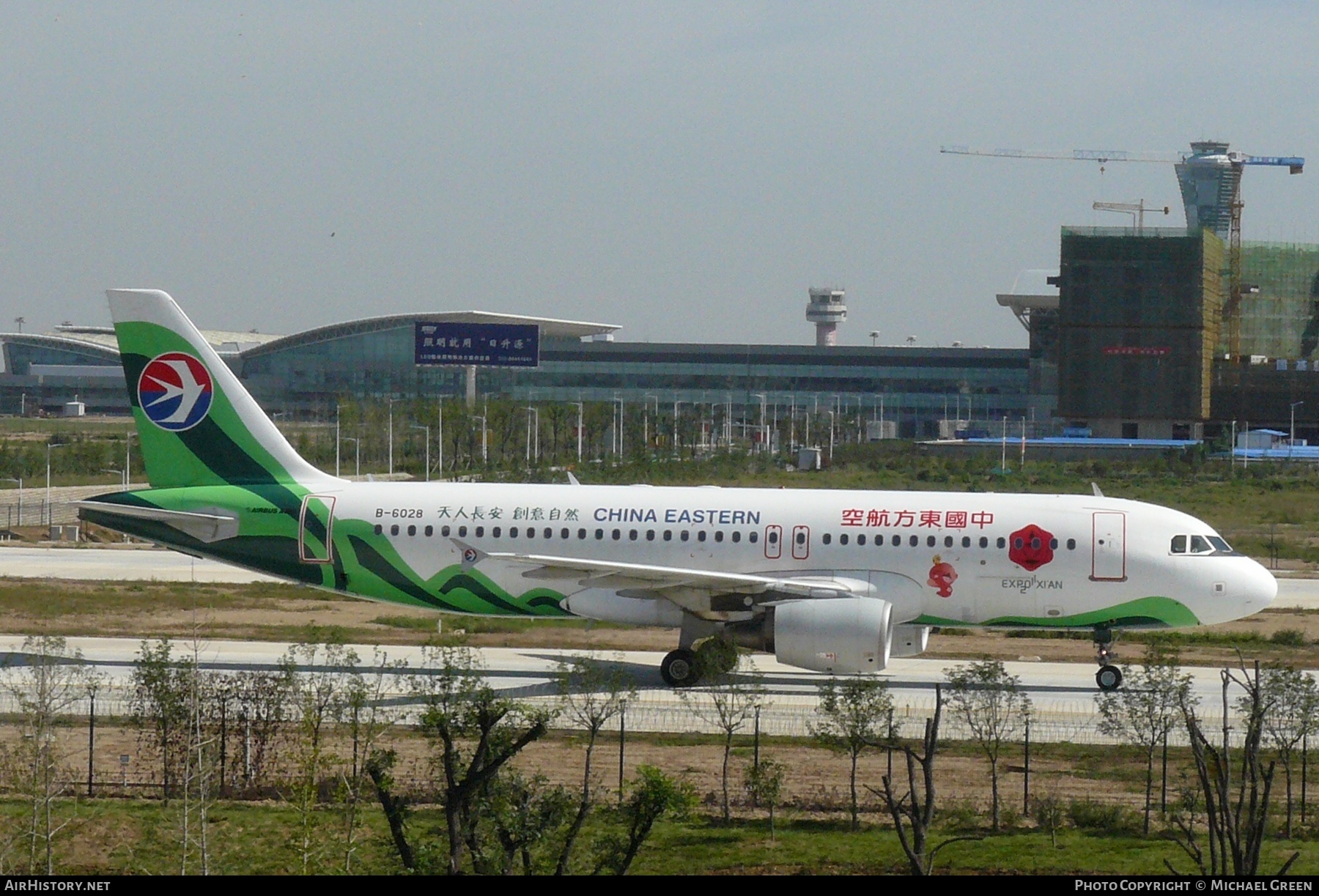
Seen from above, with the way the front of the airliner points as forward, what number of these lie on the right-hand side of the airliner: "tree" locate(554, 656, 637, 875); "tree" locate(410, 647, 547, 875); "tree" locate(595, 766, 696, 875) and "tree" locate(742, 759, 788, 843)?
4

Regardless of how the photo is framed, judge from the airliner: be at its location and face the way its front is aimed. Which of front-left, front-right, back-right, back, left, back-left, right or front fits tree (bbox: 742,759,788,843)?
right

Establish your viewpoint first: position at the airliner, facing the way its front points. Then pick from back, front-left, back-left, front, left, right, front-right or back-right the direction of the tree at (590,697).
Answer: right

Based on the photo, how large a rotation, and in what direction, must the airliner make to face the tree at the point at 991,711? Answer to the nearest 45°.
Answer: approximately 45° to its right

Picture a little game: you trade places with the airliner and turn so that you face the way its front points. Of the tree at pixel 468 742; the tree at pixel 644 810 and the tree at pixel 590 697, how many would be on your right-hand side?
3

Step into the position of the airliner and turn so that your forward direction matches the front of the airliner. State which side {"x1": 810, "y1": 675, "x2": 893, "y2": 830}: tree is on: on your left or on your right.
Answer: on your right

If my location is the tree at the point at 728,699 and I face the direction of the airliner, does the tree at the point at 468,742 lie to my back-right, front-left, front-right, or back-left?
back-left

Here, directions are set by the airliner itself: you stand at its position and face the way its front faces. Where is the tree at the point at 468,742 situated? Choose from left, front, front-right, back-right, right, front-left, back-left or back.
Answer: right

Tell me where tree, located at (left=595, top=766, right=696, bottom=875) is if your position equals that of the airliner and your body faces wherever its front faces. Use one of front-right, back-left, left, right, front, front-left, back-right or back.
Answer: right

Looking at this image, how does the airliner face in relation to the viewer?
to the viewer's right
